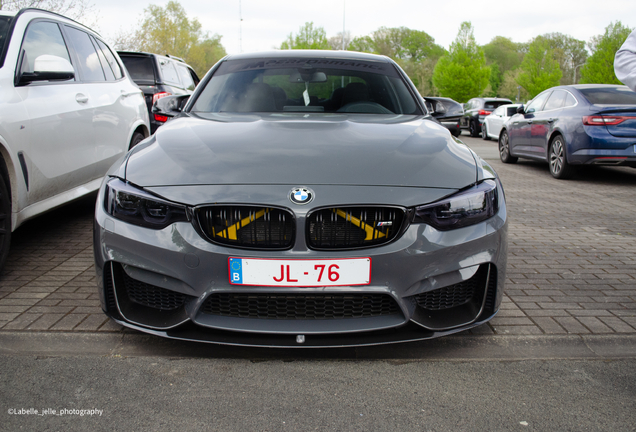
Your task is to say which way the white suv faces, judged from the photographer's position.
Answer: facing the viewer and to the left of the viewer

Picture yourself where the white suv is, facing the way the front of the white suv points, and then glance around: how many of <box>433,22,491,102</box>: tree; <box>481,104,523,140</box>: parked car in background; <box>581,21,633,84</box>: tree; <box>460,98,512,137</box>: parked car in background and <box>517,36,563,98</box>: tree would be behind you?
5

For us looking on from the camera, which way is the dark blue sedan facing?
facing away from the viewer and to the left of the viewer

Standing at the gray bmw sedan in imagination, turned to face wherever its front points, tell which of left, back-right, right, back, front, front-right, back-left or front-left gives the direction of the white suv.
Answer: back-right

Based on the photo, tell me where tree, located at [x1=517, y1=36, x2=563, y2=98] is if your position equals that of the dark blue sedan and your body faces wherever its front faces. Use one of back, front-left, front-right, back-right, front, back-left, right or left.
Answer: front-right

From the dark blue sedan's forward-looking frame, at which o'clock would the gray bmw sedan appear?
The gray bmw sedan is roughly at 8 o'clock from the dark blue sedan.

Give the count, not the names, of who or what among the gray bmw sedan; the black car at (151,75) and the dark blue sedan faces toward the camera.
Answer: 1

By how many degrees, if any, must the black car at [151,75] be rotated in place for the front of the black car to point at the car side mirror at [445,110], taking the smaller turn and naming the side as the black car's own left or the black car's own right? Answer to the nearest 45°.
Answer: approximately 135° to the black car's own right

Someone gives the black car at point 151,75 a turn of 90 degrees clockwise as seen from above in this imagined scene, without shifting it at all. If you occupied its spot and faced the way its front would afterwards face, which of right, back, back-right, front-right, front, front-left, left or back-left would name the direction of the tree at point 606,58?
left

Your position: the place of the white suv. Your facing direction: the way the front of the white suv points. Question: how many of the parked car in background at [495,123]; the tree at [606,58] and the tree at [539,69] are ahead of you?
0

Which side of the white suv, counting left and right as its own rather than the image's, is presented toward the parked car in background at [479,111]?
back

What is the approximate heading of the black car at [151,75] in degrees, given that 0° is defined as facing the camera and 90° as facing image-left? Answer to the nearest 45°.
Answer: approximately 225°

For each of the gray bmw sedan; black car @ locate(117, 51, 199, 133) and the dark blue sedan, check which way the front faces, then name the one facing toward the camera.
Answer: the gray bmw sedan

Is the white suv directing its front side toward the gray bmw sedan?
no

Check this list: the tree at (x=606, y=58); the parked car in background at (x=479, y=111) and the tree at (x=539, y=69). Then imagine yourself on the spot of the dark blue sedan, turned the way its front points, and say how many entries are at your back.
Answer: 0

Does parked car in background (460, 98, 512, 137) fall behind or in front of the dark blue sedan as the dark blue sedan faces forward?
in front

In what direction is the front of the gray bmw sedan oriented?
toward the camera
